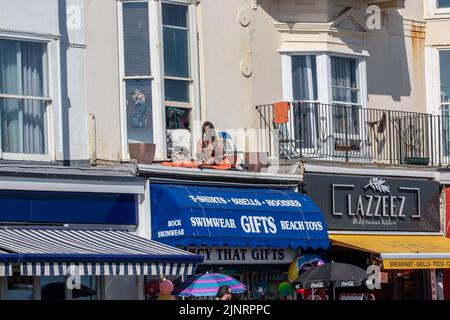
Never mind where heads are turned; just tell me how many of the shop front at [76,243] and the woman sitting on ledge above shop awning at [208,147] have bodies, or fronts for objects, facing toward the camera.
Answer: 2

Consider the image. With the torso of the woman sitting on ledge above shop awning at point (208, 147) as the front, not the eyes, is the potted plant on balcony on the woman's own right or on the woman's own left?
on the woman's own left

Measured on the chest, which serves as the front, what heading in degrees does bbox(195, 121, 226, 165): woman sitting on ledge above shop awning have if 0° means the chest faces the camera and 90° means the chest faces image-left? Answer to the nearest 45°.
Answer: approximately 0°

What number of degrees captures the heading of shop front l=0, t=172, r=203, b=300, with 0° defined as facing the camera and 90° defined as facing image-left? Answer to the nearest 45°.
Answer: approximately 0°
